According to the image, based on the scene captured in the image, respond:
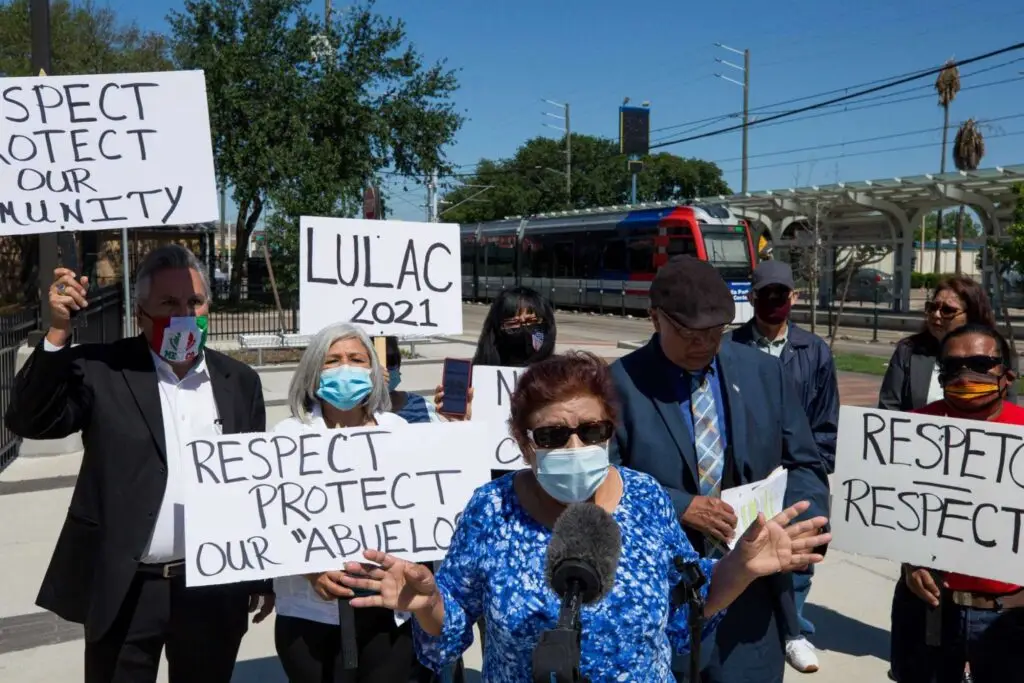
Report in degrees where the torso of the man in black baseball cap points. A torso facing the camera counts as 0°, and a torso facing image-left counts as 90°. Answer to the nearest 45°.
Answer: approximately 0°

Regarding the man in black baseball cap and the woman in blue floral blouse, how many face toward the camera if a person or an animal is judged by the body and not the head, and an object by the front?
2

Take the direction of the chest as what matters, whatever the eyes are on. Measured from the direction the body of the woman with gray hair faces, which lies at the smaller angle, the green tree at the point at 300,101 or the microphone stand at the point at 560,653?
the microphone stand

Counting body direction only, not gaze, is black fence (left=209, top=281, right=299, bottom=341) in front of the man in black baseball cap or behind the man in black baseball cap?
behind

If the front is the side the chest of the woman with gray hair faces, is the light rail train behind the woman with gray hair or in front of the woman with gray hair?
behind

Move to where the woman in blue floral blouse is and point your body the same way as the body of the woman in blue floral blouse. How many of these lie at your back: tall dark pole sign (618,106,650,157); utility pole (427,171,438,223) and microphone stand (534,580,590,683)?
2

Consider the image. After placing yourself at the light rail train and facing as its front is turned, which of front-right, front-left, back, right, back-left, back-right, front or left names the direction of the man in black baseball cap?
front-right

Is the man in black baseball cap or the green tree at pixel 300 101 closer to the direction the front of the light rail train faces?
the man in black baseball cap

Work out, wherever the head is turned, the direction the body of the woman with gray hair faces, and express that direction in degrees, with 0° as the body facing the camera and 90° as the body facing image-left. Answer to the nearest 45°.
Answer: approximately 0°

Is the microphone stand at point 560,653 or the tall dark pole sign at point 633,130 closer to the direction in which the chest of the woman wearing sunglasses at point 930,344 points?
the microphone stand

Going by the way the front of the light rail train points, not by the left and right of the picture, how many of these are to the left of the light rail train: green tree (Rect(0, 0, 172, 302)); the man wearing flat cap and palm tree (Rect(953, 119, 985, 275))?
1

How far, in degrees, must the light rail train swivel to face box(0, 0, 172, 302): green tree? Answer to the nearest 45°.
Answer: approximately 135° to its right
